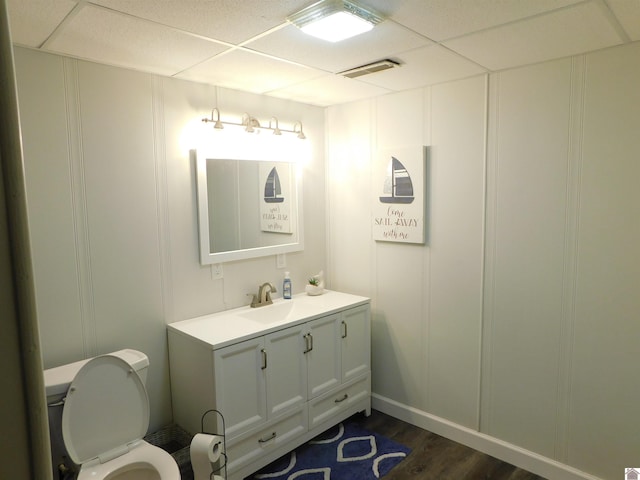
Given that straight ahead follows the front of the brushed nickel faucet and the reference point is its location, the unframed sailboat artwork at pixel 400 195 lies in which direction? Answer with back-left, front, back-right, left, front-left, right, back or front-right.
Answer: front-left

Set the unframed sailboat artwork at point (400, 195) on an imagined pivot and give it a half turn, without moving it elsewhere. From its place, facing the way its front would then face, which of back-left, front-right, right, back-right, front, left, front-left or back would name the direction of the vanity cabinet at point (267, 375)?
back

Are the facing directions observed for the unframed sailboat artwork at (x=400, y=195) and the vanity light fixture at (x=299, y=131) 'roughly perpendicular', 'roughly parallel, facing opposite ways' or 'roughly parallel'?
roughly perpendicular

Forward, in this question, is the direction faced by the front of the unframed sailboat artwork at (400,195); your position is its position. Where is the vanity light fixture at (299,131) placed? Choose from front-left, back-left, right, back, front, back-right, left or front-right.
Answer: front-right

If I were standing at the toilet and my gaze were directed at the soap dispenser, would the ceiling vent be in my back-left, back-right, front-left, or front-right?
front-right

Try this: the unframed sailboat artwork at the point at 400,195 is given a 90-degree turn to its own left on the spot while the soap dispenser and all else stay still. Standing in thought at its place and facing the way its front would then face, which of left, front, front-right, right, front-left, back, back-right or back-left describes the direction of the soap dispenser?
back-right

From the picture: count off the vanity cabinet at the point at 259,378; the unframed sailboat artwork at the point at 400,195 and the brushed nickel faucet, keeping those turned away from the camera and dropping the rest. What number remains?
0

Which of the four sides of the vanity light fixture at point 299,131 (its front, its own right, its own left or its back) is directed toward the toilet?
right

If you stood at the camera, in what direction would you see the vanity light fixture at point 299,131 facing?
facing the viewer and to the right of the viewer

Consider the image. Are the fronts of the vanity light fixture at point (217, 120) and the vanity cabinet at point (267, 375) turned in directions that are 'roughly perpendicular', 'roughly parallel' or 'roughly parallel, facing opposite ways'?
roughly parallel

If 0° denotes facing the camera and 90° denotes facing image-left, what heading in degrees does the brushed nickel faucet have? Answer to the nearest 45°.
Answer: approximately 315°

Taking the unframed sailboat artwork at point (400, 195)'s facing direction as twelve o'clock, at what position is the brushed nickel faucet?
The brushed nickel faucet is roughly at 1 o'clock from the unframed sailboat artwork.
